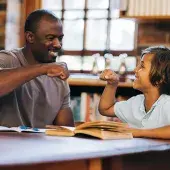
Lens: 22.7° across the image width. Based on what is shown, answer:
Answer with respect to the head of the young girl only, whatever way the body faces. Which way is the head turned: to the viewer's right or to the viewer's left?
to the viewer's left

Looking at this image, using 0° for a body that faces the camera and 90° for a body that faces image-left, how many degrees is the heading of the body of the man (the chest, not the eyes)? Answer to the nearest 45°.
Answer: approximately 315°

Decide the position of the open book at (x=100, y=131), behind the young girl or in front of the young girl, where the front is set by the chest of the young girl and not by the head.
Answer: in front

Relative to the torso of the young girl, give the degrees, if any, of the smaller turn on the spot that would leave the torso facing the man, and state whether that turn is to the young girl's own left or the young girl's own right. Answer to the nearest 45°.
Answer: approximately 45° to the young girl's own right

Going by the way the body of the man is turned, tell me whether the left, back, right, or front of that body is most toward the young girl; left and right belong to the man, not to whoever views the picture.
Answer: front

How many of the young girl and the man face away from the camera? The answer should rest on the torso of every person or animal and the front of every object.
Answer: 0
